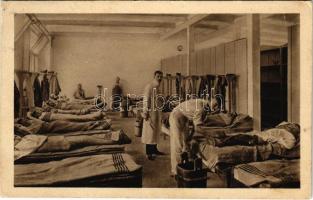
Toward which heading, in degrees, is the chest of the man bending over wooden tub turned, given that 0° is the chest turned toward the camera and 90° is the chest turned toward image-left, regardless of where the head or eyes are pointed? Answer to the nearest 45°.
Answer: approximately 270°

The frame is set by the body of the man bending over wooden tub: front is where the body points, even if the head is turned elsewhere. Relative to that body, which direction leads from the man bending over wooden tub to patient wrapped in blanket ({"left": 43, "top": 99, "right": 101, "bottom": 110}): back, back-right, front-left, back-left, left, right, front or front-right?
back
